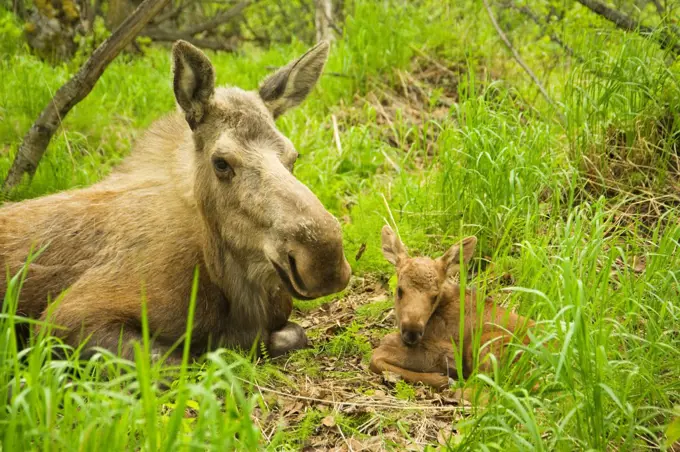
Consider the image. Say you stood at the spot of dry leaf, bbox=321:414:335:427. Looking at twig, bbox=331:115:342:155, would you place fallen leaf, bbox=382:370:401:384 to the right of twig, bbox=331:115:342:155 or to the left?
right

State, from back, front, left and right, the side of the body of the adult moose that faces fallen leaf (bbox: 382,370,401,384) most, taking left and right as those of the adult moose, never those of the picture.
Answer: front

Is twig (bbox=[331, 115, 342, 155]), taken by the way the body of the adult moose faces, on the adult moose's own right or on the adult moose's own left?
on the adult moose's own left

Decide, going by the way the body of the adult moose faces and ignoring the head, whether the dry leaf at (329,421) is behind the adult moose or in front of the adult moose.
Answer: in front

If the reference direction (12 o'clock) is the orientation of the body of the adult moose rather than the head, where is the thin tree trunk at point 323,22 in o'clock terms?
The thin tree trunk is roughly at 8 o'clock from the adult moose.

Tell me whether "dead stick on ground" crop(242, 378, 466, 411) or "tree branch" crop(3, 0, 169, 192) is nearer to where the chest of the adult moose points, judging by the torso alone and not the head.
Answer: the dead stick on ground

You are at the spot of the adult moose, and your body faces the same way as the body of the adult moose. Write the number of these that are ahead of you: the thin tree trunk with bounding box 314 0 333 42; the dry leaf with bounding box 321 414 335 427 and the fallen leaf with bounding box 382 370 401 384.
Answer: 2

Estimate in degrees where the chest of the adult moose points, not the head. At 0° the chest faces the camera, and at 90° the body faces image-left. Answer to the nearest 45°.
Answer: approximately 315°

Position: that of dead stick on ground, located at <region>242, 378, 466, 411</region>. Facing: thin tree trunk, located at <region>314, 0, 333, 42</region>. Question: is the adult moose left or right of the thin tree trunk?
left
